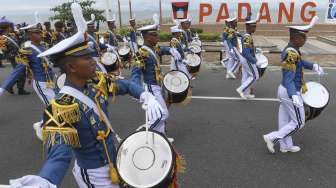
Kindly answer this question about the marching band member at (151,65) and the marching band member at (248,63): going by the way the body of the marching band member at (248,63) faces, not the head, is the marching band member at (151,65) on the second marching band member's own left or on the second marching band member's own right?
on the second marching band member's own right
